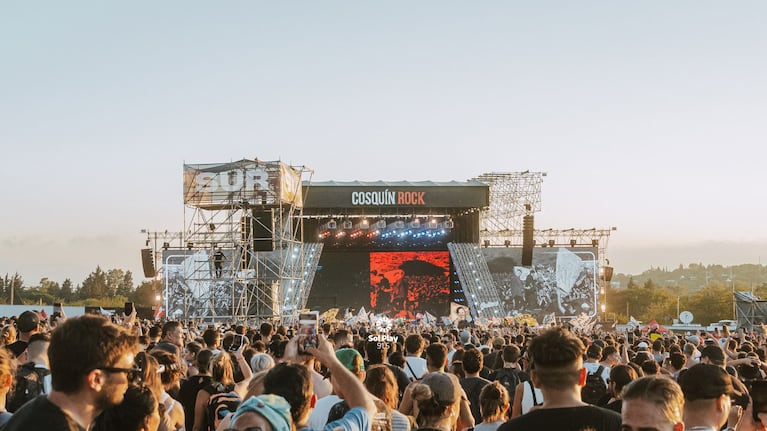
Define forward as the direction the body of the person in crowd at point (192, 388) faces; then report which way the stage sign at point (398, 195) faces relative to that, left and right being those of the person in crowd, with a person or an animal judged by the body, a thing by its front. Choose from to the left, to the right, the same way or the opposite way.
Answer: the opposite way

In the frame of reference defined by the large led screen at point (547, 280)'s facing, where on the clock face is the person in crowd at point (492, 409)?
The person in crowd is roughly at 12 o'clock from the large led screen.

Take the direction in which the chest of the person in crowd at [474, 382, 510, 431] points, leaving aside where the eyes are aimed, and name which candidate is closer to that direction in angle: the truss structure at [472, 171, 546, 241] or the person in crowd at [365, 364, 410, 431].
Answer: the truss structure

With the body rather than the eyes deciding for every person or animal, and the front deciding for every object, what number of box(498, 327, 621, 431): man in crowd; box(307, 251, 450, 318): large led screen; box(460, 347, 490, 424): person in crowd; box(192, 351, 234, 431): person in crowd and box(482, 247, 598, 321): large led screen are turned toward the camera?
2

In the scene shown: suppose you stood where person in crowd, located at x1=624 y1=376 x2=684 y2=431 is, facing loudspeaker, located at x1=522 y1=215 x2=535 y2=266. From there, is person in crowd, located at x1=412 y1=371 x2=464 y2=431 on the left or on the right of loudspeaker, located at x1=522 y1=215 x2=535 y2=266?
left

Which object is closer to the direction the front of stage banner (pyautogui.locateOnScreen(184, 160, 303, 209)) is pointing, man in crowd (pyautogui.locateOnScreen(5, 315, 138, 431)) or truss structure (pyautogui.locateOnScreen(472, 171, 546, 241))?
the man in crowd

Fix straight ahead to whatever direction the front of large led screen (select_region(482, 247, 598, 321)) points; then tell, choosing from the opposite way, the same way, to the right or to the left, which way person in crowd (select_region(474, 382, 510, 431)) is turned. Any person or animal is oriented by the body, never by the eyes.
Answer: the opposite way

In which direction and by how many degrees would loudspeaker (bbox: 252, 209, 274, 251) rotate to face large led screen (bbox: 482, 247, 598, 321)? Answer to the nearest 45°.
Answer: approximately 135° to its left

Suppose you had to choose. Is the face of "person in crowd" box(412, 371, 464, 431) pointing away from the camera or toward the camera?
away from the camera

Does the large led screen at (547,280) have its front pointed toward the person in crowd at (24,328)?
yes

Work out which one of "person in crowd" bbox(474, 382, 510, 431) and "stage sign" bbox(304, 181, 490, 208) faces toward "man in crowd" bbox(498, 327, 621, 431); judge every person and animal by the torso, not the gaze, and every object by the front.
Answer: the stage sign

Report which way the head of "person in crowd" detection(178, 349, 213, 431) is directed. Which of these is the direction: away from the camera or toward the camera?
away from the camera

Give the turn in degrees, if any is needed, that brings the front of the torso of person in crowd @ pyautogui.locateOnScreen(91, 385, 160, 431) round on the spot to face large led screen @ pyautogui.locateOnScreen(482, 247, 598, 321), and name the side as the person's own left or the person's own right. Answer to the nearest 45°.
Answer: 0° — they already face it

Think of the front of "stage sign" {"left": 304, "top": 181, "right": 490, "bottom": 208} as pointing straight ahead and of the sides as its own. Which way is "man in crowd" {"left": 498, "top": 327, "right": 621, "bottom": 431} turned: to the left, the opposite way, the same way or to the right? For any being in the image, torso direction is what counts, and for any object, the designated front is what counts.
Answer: the opposite way

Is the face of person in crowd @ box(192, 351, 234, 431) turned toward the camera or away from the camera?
away from the camera

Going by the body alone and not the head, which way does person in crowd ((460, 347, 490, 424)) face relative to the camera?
away from the camera

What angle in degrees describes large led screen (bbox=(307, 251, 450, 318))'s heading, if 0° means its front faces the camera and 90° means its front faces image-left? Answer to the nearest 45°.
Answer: approximately 0°

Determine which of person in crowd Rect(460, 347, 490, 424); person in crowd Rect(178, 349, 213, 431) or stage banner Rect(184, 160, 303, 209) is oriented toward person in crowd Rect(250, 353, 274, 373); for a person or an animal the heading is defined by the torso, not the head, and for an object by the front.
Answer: the stage banner
